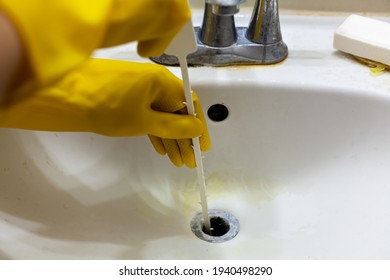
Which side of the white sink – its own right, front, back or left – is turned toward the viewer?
front
